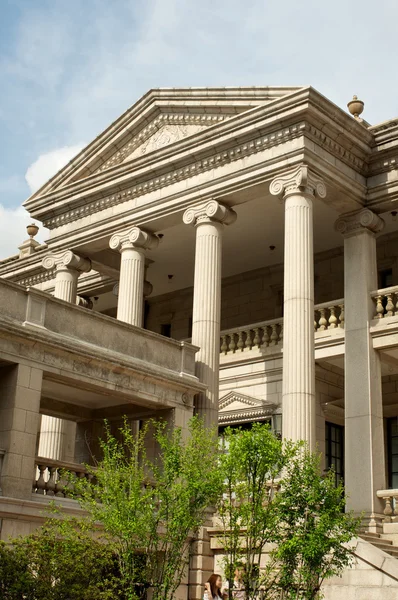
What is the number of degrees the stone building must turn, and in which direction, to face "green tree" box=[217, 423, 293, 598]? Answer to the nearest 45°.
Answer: approximately 45° to its left

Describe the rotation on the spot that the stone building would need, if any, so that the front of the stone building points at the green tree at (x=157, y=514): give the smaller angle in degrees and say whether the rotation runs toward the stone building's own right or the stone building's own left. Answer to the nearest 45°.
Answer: approximately 45° to the stone building's own left

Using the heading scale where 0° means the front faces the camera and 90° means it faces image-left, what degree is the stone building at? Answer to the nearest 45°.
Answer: approximately 45°

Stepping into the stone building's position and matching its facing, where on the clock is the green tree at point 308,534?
The green tree is roughly at 10 o'clock from the stone building.

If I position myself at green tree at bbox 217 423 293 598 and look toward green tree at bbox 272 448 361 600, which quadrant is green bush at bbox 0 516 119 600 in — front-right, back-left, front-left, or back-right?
back-right
